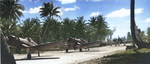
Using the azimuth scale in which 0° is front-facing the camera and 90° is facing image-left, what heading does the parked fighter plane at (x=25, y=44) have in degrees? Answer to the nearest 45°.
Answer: approximately 45°

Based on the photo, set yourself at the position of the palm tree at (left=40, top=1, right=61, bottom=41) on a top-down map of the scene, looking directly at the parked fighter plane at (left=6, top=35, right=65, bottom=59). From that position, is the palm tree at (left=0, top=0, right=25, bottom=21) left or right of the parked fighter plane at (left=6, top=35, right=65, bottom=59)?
right

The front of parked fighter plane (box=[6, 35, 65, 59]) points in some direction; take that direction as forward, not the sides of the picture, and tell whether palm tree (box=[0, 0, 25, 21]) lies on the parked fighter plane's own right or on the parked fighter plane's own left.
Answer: on the parked fighter plane's own right

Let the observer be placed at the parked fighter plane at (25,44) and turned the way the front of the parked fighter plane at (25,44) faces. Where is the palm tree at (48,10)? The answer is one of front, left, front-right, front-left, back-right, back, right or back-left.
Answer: back-right
